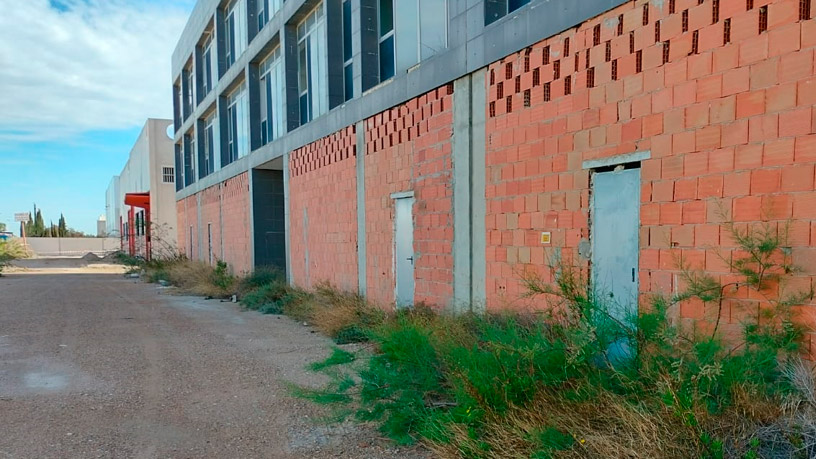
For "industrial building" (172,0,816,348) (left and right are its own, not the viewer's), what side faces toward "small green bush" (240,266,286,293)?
right

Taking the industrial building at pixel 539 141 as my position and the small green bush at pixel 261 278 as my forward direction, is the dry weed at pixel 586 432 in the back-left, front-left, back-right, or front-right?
back-left

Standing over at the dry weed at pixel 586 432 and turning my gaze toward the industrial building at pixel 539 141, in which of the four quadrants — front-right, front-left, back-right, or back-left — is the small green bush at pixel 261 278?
front-left

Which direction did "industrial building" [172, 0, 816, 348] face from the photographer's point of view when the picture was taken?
facing the viewer and to the left of the viewer
